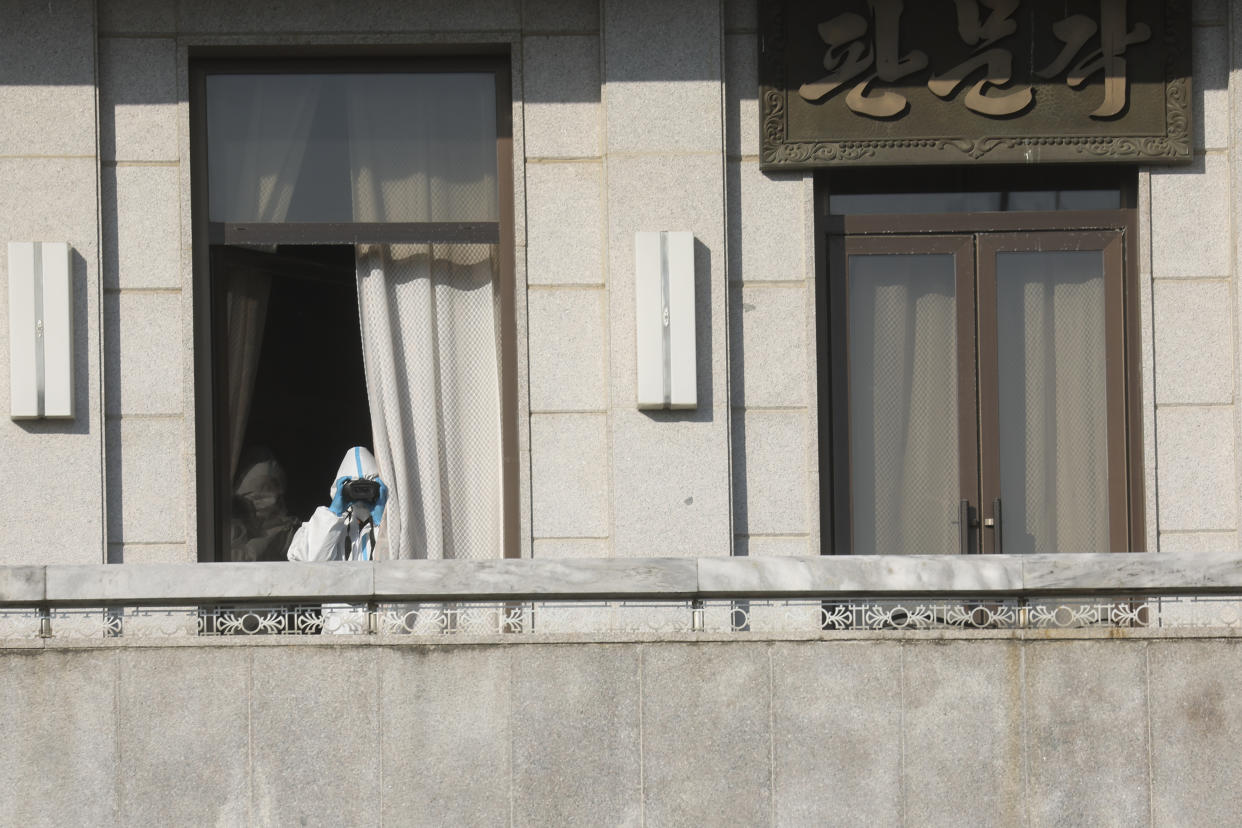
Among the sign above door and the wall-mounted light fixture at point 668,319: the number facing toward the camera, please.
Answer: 2

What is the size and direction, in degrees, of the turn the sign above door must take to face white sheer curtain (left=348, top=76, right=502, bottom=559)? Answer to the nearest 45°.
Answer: approximately 90° to its right

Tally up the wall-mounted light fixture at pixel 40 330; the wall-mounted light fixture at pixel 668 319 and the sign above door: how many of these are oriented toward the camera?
3

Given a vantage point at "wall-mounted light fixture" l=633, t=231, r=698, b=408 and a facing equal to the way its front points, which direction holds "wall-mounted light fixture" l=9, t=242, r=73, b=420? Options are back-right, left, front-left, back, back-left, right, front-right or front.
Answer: right

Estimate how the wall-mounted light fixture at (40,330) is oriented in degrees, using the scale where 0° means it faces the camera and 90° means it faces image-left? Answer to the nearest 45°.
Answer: approximately 0°

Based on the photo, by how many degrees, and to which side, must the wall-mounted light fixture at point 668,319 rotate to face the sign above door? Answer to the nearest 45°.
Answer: approximately 90° to its left

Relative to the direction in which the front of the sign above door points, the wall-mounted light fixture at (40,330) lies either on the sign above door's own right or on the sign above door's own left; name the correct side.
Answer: on the sign above door's own right
